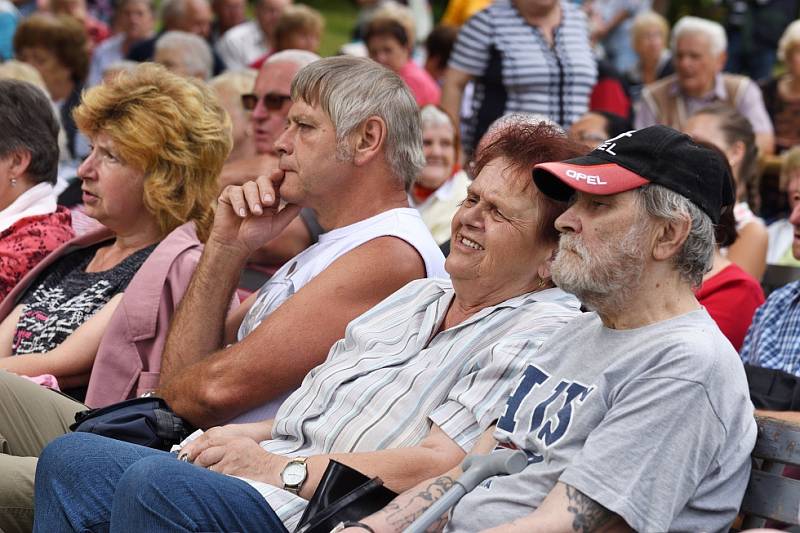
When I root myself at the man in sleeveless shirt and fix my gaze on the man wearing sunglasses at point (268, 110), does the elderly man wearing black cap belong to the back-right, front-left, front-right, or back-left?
back-right

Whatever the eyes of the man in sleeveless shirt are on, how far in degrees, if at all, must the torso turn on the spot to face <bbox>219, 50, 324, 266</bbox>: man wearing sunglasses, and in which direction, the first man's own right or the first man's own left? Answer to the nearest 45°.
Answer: approximately 90° to the first man's own right

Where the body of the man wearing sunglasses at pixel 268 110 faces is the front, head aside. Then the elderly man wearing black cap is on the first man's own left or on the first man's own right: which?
on the first man's own left

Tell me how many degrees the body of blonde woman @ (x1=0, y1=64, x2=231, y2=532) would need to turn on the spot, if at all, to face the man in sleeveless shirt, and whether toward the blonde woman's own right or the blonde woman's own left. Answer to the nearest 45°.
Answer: approximately 90° to the blonde woman's own left

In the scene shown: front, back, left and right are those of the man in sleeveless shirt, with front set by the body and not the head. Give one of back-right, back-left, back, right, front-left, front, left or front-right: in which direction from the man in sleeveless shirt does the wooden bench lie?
back-left

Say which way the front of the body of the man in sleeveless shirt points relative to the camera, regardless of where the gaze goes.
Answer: to the viewer's left
